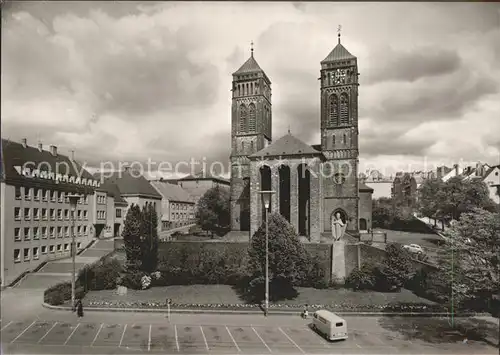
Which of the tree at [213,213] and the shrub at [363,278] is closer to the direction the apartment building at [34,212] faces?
the shrub

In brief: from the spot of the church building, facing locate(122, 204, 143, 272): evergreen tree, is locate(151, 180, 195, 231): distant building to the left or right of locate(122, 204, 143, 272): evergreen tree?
right

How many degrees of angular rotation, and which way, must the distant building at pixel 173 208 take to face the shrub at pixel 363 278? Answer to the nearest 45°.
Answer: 0° — it already faces it

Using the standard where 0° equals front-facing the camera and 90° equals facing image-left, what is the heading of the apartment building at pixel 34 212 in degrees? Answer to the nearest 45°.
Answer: approximately 315°

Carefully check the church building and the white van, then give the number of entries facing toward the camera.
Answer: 1

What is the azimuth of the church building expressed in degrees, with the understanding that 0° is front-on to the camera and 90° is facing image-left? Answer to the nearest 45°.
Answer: approximately 0°
